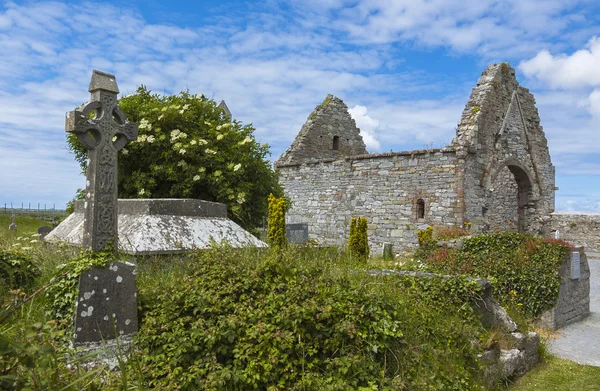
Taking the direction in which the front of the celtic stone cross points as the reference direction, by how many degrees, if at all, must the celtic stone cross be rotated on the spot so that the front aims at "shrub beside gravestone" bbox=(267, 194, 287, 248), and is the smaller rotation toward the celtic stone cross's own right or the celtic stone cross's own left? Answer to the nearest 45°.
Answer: approximately 90° to the celtic stone cross's own left

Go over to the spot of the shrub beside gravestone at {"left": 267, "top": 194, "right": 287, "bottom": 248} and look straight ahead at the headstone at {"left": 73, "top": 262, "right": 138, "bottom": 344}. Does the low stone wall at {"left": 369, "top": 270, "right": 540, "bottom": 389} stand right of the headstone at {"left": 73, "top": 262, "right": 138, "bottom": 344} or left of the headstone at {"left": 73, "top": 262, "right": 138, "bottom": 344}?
left

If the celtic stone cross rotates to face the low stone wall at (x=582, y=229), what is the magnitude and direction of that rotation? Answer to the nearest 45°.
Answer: approximately 90° to its left

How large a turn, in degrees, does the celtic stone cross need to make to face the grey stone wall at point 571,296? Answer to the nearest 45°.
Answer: approximately 45° to its left

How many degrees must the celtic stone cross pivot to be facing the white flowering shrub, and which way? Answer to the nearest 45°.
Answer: approximately 135° to its left

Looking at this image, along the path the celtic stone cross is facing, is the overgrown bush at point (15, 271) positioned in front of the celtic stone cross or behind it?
behind

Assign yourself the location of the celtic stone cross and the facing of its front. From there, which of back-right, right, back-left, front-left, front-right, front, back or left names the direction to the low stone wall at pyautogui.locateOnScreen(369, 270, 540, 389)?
front-left

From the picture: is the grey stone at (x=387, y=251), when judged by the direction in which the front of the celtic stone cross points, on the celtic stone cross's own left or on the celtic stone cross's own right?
on the celtic stone cross's own left

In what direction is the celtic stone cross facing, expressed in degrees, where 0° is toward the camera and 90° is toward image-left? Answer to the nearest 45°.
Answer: approximately 315°

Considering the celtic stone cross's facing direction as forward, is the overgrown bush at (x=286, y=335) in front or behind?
in front
